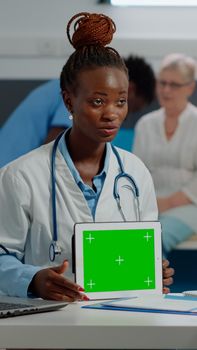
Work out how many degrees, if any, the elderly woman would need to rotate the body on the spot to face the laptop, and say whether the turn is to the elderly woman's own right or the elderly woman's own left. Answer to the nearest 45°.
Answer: approximately 45° to the elderly woman's own left

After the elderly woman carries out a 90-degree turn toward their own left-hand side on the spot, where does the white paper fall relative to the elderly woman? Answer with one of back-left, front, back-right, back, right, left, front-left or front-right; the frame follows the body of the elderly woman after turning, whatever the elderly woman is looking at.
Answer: front-right

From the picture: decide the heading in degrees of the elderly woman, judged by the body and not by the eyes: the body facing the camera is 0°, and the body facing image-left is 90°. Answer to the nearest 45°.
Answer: approximately 45°

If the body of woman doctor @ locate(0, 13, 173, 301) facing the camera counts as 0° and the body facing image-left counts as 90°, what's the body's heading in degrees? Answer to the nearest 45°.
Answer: approximately 315°
